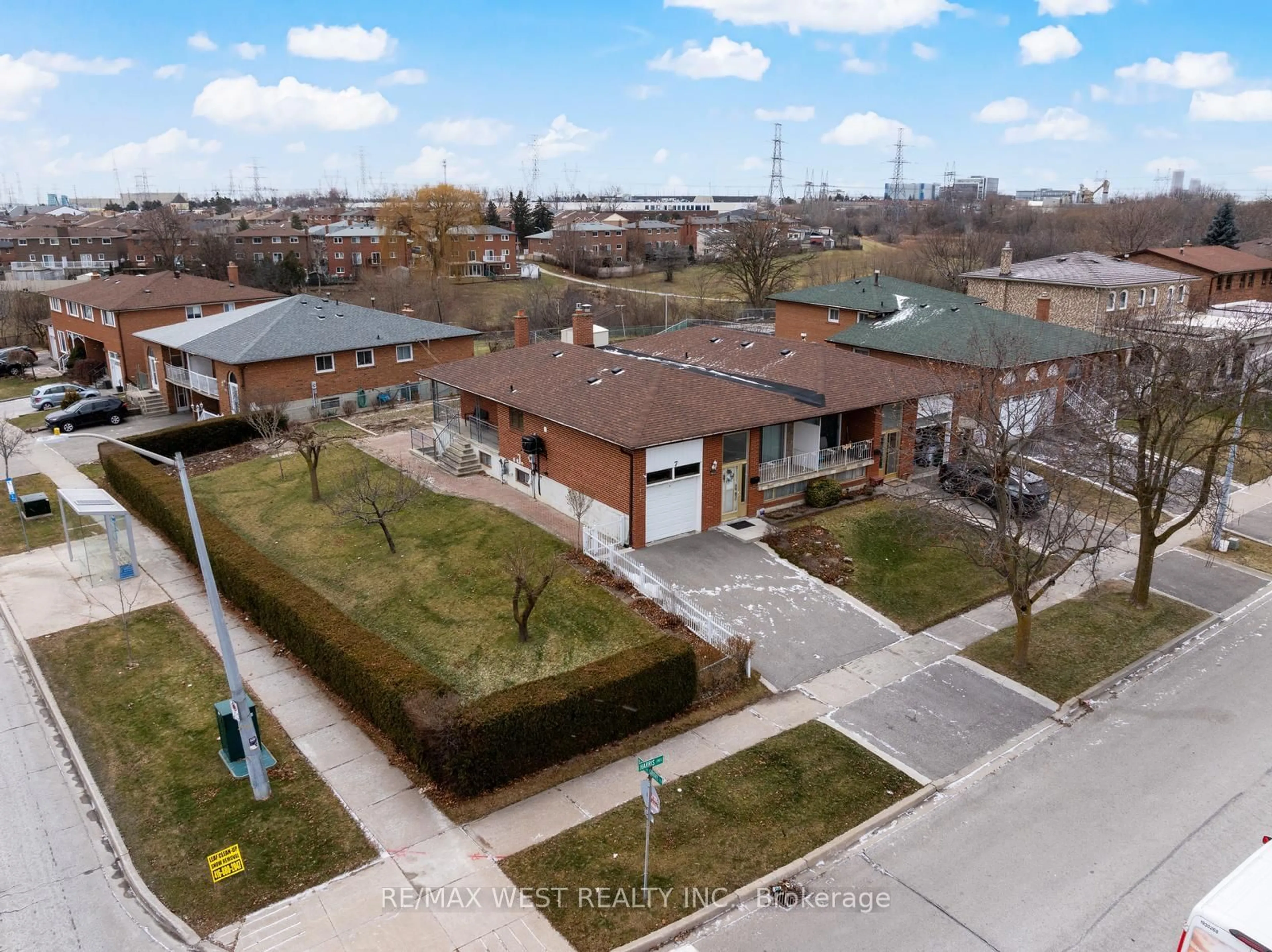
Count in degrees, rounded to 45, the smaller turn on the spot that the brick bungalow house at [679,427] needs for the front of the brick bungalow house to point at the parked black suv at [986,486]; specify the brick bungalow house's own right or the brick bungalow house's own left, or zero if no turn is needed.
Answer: approximately 45° to the brick bungalow house's own left

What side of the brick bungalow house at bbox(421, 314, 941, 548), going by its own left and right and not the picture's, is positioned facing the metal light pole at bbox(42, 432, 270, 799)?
right

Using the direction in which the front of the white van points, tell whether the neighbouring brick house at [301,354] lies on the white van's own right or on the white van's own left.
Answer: on the white van's own left

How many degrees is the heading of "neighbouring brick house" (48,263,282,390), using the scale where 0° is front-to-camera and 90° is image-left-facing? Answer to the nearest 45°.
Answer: approximately 45°

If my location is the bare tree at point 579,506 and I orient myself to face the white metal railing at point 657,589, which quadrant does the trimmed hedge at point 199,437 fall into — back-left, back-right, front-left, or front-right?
back-right

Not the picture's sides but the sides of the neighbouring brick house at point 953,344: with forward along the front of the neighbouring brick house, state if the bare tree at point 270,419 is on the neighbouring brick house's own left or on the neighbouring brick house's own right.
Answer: on the neighbouring brick house's own right

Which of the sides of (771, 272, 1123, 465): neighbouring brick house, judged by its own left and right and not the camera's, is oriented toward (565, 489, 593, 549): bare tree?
right

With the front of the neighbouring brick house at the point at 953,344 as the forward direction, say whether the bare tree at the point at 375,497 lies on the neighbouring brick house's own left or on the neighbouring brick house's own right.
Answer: on the neighbouring brick house's own right
